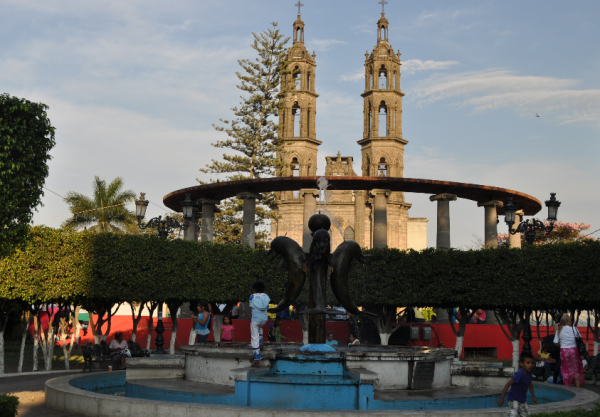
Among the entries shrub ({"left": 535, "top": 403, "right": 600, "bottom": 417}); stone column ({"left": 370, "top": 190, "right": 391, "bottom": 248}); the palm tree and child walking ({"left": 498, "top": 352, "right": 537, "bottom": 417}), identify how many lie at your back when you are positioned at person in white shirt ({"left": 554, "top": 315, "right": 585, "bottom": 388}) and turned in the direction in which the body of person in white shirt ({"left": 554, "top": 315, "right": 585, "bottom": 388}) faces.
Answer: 2

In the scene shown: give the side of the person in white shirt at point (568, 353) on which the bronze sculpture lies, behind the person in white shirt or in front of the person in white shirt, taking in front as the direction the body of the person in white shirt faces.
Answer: behind
